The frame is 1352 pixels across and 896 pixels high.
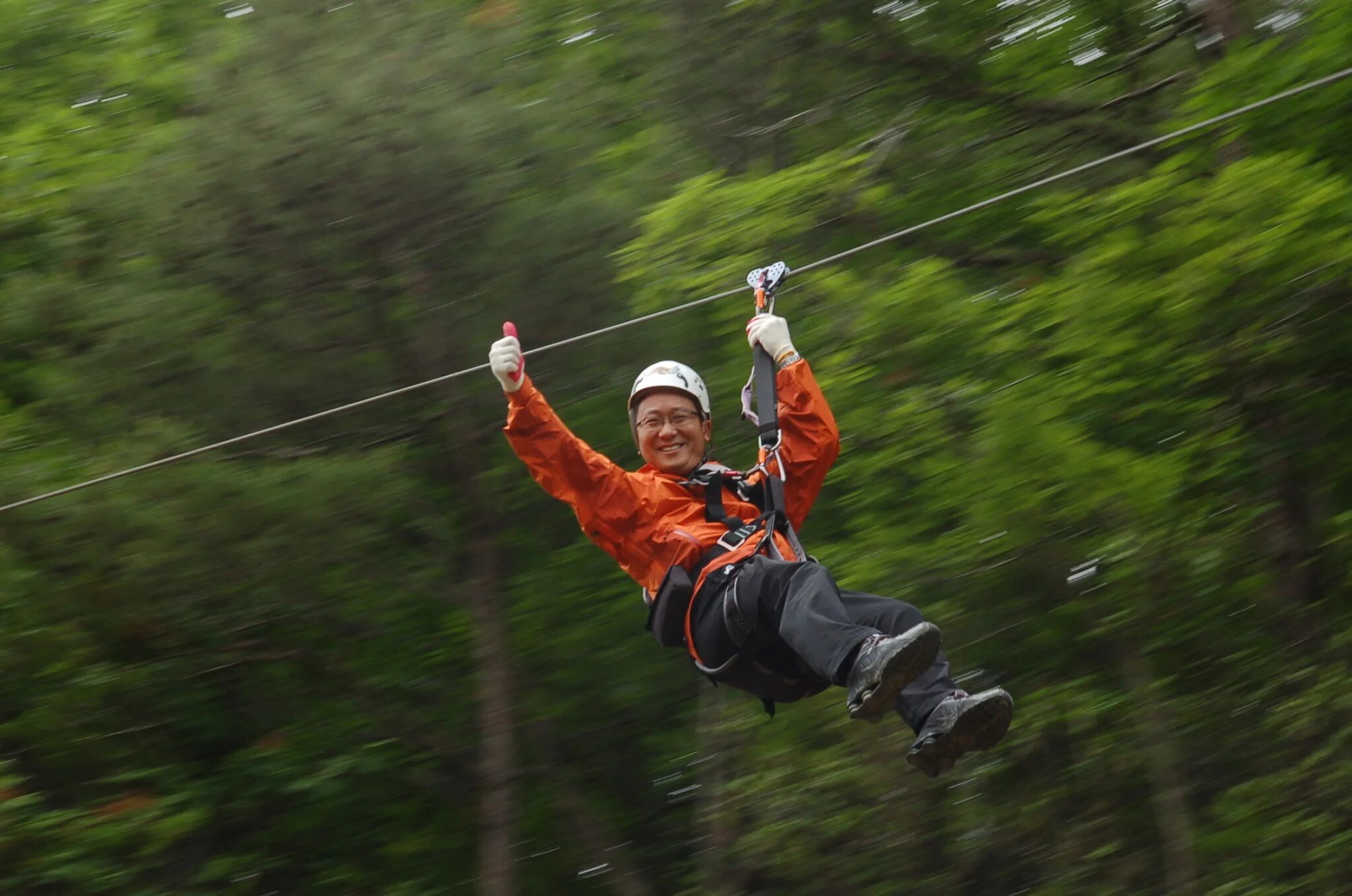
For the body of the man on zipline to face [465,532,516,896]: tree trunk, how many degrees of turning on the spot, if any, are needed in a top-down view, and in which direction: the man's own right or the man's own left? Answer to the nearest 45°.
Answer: approximately 135° to the man's own left

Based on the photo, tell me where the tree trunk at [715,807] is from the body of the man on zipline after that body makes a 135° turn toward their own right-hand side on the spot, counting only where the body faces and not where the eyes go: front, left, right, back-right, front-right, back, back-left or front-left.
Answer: right

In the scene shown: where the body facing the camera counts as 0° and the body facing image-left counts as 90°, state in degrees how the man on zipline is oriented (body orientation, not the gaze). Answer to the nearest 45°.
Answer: approximately 315°

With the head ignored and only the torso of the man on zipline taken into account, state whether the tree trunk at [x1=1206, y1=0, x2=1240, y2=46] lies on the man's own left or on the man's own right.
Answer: on the man's own left

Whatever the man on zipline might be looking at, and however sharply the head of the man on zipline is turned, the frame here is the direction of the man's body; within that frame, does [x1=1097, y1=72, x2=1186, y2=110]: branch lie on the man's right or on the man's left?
on the man's left
